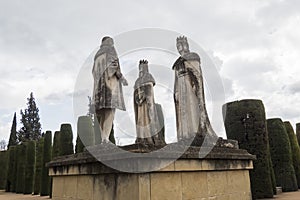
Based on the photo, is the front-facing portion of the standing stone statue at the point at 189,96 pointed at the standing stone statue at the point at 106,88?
yes

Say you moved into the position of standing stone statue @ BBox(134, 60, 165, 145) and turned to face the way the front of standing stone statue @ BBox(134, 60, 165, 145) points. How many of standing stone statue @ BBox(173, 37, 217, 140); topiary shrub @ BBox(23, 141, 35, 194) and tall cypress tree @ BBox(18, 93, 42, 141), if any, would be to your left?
1

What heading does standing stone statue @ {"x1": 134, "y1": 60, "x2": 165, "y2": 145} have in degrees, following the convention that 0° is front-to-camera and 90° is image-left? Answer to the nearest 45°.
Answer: approximately 45°

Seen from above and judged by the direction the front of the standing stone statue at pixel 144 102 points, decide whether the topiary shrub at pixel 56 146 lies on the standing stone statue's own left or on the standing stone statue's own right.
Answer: on the standing stone statue's own right

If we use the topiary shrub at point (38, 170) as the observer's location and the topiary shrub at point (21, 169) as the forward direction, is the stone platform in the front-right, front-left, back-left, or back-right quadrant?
back-left

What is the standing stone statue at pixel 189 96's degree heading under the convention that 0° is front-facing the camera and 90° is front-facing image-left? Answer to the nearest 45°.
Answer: approximately 45°

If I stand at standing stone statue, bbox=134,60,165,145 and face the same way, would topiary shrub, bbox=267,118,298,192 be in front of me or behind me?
behind

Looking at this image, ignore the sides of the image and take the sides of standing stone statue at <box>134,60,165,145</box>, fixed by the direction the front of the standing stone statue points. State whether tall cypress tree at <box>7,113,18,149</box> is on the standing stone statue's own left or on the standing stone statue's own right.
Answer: on the standing stone statue's own right

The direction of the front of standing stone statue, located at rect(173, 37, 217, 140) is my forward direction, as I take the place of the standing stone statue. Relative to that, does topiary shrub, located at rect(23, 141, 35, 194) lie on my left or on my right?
on my right

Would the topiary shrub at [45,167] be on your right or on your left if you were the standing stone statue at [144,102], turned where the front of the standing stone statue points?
on your right

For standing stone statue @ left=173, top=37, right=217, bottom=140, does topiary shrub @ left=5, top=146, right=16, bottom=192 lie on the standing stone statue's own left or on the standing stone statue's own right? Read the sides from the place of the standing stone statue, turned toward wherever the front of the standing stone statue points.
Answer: on the standing stone statue's own right

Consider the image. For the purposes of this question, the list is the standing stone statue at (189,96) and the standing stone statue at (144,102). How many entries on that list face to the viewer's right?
0
